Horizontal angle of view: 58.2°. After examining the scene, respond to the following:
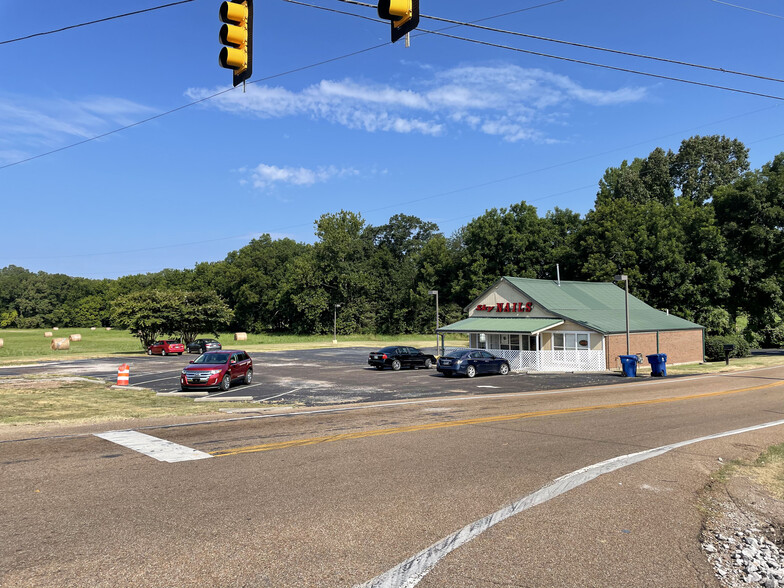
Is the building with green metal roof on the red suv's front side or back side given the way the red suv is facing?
on the back side

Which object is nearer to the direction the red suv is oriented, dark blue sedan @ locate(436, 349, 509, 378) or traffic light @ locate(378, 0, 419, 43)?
the traffic light

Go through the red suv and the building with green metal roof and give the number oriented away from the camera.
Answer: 0

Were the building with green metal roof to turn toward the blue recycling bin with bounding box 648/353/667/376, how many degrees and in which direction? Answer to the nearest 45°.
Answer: approximately 90° to its left

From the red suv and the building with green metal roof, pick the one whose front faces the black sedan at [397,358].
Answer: the building with green metal roof

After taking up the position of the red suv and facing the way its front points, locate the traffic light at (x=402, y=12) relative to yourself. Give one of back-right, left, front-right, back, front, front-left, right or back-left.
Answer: front-left

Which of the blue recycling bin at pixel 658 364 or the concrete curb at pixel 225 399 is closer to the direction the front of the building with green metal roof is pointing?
the concrete curb

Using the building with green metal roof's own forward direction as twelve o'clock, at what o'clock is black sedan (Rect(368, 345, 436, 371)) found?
The black sedan is roughly at 12 o'clock from the building with green metal roof.

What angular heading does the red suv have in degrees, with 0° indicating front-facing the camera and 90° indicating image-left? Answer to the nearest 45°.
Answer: approximately 45°

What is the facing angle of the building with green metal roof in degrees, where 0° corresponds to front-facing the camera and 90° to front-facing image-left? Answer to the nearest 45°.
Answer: approximately 45°

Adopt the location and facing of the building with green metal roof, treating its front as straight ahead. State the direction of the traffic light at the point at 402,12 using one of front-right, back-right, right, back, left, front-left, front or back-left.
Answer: front-left

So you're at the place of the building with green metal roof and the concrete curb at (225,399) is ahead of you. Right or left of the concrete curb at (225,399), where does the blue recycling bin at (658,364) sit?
left

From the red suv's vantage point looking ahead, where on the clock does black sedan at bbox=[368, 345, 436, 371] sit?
The black sedan is roughly at 6 o'clock from the red suv.
